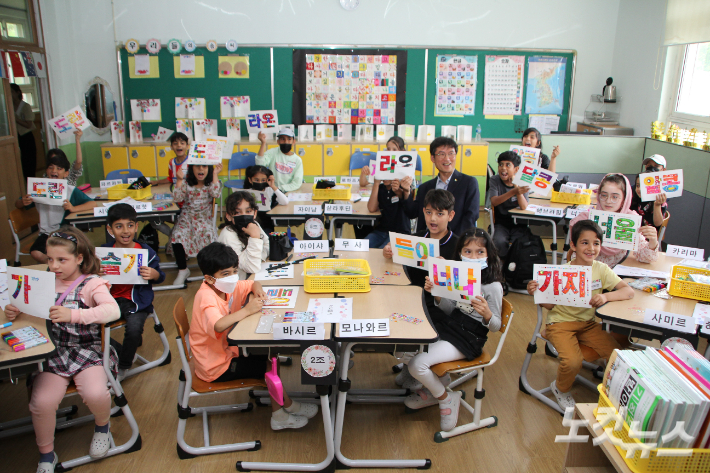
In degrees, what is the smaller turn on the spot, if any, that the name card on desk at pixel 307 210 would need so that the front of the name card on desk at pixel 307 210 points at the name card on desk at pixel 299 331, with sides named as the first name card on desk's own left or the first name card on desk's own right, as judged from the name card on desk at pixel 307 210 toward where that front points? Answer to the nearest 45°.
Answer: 0° — it already faces it

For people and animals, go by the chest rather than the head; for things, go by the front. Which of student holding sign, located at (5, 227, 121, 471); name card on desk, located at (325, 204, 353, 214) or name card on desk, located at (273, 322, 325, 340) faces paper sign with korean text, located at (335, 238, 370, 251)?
name card on desk, located at (325, 204, 353, 214)

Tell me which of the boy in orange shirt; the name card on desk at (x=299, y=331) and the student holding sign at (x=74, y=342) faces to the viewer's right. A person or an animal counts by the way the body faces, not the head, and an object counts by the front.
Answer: the boy in orange shirt

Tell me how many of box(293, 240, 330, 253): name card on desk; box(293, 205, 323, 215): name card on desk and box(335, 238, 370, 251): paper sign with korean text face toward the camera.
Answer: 3

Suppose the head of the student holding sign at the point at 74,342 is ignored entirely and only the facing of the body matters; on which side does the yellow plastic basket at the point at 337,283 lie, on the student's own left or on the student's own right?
on the student's own left

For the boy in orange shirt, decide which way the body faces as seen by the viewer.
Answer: to the viewer's right

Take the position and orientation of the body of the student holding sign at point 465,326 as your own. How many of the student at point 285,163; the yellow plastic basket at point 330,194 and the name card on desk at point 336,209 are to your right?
3

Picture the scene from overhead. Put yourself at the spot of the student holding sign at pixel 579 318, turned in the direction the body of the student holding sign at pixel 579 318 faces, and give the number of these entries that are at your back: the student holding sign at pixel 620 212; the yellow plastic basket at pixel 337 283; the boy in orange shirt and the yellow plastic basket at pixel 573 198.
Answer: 2

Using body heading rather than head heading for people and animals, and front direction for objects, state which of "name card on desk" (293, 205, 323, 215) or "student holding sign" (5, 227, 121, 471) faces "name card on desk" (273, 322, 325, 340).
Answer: "name card on desk" (293, 205, 323, 215)

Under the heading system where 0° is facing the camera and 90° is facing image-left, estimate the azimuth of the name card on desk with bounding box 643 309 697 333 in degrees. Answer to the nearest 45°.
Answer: approximately 0°

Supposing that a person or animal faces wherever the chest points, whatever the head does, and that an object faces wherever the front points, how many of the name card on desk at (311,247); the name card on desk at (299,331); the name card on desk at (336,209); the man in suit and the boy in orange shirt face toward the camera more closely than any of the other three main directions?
4

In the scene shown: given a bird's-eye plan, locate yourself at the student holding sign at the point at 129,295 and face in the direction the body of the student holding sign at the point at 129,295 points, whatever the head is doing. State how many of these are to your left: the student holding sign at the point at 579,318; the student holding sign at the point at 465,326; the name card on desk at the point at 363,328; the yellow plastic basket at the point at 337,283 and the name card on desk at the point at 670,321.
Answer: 5
